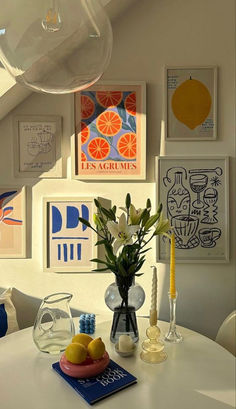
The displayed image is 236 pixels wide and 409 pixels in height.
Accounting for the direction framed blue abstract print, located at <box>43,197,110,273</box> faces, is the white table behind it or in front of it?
in front

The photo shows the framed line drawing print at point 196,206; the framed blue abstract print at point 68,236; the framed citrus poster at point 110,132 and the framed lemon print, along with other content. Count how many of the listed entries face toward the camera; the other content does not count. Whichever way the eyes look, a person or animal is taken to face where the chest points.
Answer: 4

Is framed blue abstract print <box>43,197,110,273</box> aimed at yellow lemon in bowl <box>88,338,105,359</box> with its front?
yes

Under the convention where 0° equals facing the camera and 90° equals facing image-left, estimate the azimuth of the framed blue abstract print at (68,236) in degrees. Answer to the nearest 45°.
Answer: approximately 0°

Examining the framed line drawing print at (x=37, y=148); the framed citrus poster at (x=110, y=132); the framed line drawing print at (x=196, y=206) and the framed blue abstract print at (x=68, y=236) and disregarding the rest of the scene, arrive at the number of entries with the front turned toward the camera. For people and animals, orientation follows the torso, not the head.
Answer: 4

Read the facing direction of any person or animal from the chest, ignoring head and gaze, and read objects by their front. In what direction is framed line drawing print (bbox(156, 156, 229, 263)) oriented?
toward the camera

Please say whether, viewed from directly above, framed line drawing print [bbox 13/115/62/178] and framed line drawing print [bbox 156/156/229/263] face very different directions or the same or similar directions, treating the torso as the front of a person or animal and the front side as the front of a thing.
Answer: same or similar directions

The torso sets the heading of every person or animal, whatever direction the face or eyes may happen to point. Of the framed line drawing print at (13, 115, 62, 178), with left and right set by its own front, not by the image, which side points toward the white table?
front

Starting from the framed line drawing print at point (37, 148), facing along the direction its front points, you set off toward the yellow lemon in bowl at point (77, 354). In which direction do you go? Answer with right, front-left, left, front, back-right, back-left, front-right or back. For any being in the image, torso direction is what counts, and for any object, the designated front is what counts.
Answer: front

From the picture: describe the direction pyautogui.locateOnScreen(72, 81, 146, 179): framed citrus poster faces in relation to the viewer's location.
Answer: facing the viewer

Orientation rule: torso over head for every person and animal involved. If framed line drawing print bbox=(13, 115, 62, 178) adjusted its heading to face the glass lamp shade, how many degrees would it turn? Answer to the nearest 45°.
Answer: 0° — it already faces it

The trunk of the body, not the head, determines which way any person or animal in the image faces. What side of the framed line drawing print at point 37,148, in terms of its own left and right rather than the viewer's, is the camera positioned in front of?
front

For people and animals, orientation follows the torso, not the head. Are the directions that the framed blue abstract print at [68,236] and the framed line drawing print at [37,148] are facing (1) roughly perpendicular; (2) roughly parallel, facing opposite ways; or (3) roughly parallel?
roughly parallel
